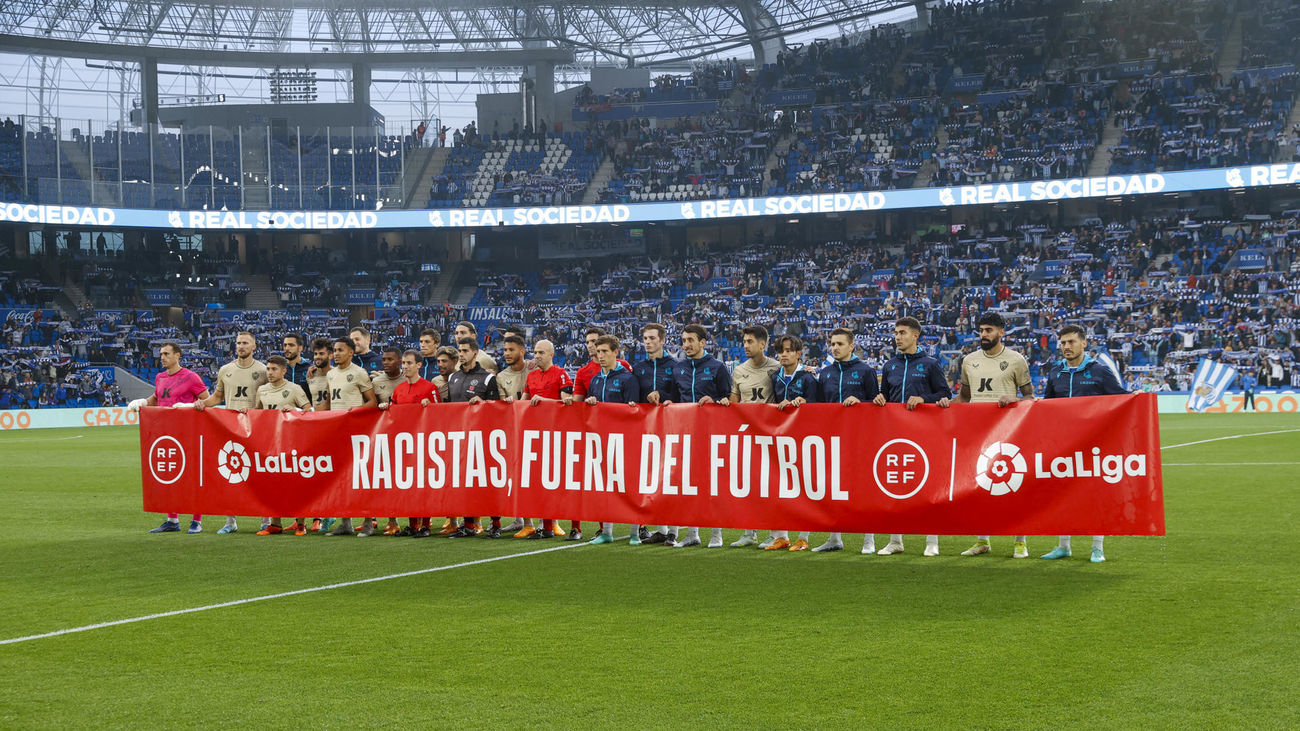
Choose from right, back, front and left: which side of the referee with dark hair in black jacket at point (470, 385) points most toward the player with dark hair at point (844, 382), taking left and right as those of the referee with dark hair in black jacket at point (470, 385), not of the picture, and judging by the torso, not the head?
left

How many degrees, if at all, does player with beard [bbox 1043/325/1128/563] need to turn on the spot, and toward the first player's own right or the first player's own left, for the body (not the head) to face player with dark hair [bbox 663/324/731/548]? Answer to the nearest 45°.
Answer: approximately 45° to the first player's own right

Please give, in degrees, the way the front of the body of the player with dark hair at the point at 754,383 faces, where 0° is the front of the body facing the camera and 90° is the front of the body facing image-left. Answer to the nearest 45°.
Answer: approximately 45°

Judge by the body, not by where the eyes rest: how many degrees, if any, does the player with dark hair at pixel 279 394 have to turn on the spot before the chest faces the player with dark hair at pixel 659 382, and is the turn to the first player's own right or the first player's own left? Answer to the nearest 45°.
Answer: approximately 90° to the first player's own left

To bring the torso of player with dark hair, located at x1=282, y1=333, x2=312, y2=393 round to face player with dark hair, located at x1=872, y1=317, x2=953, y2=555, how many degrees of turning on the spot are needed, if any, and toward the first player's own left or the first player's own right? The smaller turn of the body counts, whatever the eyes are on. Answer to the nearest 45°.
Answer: approximately 90° to the first player's own left

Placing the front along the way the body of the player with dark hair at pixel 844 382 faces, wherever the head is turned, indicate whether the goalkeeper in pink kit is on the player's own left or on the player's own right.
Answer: on the player's own right

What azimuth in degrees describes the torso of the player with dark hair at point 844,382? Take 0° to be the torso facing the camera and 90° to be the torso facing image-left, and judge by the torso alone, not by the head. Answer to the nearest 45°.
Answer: approximately 45°

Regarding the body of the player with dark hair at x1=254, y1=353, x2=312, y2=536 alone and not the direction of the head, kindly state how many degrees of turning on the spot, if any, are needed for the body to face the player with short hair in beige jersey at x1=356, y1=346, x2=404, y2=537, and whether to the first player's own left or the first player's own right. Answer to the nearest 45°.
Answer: approximately 90° to the first player's own left

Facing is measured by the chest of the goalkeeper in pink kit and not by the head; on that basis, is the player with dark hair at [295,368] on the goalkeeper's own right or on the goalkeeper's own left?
on the goalkeeper's own left

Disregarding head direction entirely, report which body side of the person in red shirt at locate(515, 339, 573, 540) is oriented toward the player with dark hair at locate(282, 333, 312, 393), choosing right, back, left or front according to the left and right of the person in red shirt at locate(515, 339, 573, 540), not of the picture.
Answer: right
